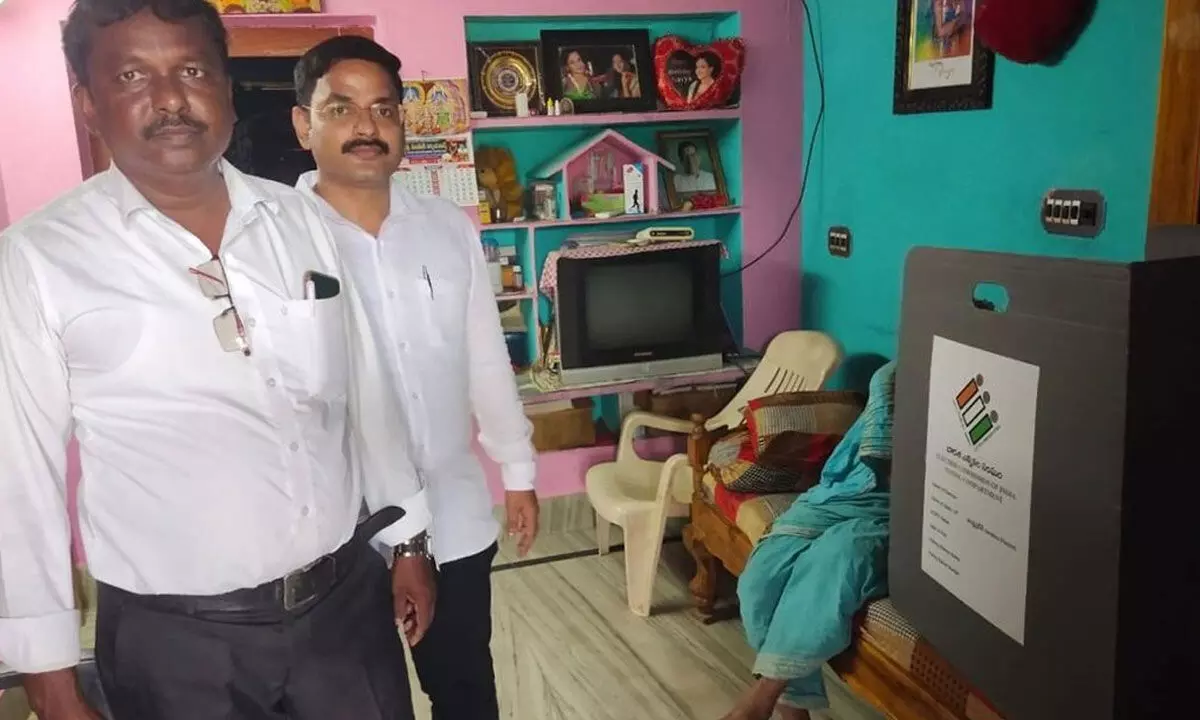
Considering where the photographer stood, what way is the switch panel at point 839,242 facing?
facing the viewer and to the left of the viewer

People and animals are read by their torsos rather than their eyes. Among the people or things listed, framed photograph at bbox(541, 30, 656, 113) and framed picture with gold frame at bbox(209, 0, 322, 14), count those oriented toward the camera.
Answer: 2

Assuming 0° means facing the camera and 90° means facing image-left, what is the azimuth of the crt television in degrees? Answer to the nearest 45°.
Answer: approximately 0°

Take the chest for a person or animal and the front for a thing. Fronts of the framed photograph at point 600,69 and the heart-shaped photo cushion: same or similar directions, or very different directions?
same or similar directions

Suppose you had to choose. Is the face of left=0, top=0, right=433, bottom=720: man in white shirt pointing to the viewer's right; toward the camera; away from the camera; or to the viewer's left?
toward the camera

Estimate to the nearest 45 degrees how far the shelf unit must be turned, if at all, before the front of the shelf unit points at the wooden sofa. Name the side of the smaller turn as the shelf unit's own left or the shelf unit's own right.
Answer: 0° — it already faces it

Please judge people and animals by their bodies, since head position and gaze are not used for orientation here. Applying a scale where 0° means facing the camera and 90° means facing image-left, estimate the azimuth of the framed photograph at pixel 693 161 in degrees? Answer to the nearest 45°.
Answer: approximately 0°

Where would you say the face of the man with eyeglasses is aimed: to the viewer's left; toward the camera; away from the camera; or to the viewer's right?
toward the camera

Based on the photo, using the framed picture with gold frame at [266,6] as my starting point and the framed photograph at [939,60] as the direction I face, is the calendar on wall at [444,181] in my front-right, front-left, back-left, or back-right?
front-left

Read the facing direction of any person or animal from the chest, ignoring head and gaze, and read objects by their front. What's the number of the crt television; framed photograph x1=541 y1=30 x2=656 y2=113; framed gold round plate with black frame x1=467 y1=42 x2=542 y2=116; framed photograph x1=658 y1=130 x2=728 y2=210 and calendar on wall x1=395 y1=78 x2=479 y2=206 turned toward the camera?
5

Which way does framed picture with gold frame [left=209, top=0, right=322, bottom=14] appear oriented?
toward the camera

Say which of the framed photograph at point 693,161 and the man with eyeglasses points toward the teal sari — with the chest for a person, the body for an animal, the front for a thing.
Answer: the framed photograph

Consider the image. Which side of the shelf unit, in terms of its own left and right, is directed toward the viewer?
front

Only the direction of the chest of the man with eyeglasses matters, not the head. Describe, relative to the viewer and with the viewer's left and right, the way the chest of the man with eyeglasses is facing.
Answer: facing the viewer

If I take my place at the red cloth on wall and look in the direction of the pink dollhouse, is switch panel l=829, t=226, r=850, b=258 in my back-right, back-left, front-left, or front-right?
front-right

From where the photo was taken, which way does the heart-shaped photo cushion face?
toward the camera

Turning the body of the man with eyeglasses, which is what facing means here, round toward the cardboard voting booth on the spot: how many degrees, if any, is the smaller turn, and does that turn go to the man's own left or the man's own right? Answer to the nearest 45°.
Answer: approximately 45° to the man's own left
